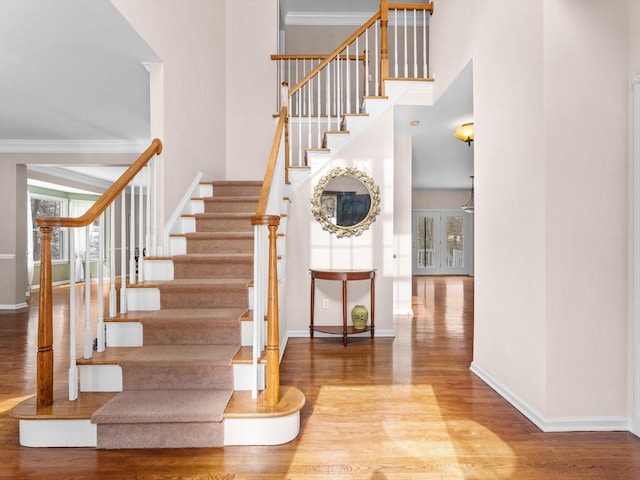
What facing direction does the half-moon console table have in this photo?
toward the camera

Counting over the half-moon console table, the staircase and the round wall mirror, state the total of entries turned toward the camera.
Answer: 3

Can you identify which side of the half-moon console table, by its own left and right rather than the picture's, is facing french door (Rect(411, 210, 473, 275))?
back

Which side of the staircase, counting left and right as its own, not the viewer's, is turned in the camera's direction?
front

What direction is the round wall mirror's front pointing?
toward the camera

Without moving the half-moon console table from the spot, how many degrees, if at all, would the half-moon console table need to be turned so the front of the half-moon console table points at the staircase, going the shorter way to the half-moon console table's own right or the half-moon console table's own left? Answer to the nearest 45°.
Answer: approximately 45° to the half-moon console table's own right

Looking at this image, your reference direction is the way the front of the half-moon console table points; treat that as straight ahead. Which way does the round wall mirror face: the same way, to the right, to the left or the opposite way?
the same way

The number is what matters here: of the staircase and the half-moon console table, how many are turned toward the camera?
2
